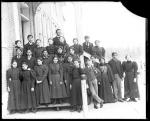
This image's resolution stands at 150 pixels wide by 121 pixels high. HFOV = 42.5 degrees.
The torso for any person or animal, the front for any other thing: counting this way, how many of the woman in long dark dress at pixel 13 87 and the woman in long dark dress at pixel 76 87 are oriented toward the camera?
2

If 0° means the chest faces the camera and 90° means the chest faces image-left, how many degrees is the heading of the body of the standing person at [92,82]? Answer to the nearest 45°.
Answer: approximately 0°

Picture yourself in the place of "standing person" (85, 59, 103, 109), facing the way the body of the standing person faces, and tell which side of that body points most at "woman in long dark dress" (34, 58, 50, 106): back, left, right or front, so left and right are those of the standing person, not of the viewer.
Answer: right

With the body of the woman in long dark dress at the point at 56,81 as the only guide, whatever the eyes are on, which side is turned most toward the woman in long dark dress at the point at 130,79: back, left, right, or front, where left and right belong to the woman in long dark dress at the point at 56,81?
left

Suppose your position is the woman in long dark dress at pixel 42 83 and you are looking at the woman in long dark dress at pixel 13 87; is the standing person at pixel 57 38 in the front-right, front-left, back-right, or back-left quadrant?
back-right

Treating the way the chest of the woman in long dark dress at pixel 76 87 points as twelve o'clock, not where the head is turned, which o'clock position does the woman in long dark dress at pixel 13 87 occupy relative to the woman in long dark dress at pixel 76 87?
the woman in long dark dress at pixel 13 87 is roughly at 3 o'clock from the woman in long dark dress at pixel 76 87.

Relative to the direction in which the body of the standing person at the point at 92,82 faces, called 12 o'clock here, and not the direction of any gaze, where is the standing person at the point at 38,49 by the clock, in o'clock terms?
the standing person at the point at 38,49 is roughly at 3 o'clock from the standing person at the point at 92,82.

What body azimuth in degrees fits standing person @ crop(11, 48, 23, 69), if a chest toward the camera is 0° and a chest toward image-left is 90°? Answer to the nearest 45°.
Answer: approximately 0°
